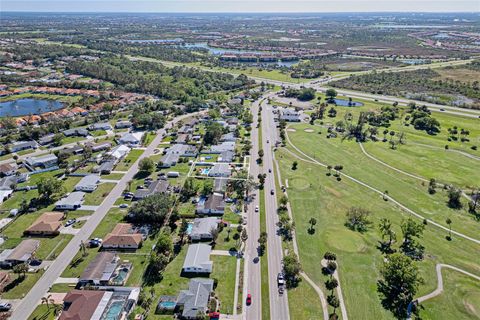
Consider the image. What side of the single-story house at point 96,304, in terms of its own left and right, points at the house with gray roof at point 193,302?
back

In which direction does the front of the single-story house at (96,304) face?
to the viewer's left

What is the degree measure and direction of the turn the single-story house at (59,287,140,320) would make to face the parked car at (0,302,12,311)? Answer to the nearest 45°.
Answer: approximately 45° to its right

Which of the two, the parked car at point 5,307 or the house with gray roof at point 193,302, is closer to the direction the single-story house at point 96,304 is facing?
the parked car
